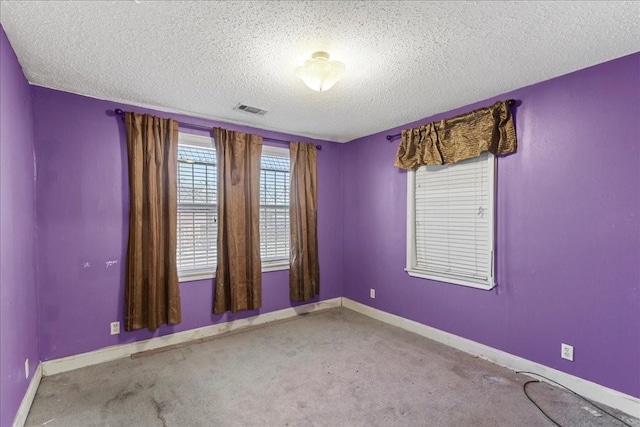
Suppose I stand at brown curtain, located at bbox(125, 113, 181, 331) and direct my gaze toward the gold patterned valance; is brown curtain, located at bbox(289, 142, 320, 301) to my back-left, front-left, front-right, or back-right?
front-left

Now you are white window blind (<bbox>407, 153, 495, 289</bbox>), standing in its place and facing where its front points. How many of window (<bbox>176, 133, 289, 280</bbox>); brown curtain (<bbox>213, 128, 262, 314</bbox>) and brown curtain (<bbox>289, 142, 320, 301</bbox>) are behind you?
0

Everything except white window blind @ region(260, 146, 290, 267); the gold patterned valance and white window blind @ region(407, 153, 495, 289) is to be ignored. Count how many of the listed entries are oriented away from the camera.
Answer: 0

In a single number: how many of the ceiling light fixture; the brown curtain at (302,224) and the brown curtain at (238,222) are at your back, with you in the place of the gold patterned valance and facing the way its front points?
0

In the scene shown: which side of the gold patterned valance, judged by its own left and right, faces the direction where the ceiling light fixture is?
front

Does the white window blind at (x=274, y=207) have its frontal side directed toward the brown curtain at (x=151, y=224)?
no

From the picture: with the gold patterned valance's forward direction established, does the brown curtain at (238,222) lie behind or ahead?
ahead

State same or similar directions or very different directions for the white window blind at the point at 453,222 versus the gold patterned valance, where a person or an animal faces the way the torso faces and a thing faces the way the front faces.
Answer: same or similar directions

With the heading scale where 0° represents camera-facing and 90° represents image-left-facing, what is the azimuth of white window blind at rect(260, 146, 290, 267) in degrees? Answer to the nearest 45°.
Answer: approximately 315°

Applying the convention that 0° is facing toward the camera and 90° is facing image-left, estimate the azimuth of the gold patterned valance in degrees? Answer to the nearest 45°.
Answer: approximately 45°

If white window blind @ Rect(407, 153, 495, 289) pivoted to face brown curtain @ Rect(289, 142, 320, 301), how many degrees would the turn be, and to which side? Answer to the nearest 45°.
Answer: approximately 45° to its right

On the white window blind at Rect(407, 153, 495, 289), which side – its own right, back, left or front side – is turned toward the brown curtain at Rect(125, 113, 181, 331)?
front

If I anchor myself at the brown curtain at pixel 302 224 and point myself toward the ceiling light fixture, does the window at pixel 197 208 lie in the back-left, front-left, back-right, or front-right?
front-right

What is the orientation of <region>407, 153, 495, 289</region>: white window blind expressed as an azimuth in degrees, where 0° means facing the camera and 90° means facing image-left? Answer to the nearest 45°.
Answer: approximately 45°

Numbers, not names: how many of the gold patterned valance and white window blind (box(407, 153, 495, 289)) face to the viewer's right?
0
